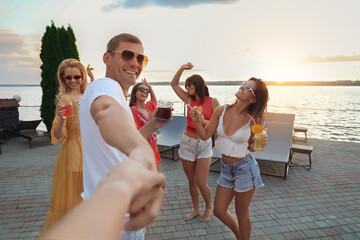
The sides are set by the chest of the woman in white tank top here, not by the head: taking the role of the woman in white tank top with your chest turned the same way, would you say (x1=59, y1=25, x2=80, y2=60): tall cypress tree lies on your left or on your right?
on your right

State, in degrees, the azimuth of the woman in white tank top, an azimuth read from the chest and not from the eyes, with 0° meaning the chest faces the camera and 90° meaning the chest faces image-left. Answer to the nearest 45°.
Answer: approximately 45°

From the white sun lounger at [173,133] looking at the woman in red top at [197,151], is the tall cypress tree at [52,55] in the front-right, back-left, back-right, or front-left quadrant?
back-right

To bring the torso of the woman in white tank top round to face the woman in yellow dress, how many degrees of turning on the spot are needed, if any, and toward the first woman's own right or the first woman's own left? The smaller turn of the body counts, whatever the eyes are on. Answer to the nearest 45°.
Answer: approximately 45° to the first woman's own right
